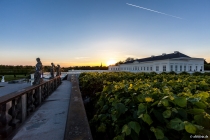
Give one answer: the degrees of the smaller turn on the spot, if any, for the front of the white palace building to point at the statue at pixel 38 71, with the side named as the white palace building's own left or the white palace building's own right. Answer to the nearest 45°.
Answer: approximately 45° to the white palace building's own left

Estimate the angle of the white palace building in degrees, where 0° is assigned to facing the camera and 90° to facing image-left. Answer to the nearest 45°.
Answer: approximately 45°
